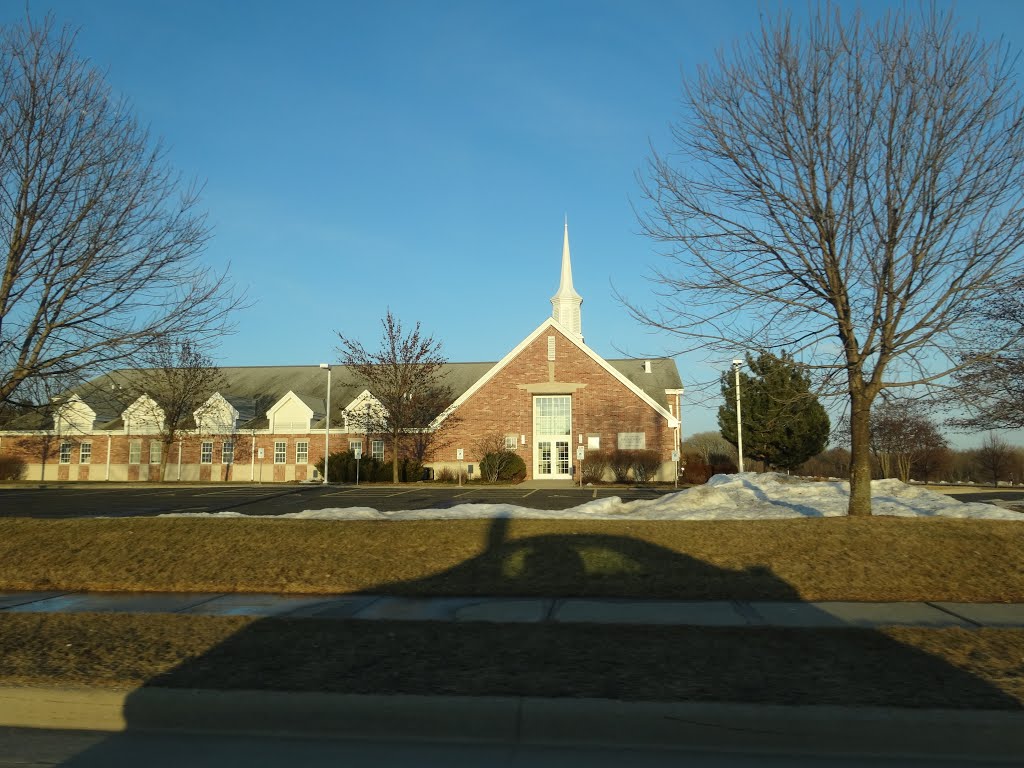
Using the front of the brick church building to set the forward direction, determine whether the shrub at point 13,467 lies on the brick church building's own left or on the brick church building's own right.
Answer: on the brick church building's own right

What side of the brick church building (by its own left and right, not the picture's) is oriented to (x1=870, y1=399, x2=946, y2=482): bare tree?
left

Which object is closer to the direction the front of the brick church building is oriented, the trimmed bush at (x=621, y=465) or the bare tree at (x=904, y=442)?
the trimmed bush

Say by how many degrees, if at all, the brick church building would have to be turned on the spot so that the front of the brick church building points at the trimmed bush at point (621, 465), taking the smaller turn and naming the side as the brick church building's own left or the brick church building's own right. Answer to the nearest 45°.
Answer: approximately 45° to the brick church building's own left

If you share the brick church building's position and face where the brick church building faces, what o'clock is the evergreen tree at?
The evergreen tree is roughly at 10 o'clock from the brick church building.

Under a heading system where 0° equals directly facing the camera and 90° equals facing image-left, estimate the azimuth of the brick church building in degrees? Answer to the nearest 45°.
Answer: approximately 0°

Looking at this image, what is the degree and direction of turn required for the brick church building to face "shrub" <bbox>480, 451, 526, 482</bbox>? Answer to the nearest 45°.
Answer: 0° — it already faces it
